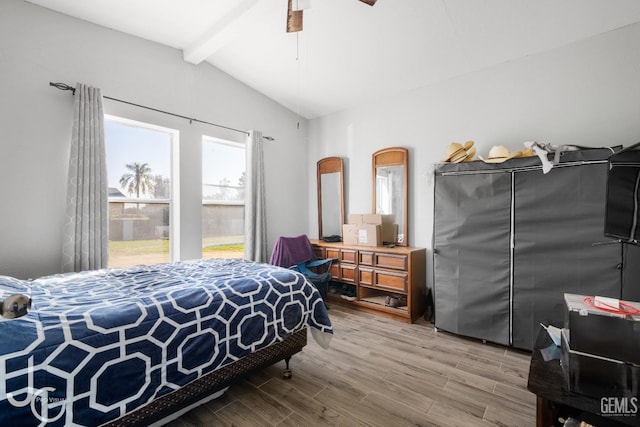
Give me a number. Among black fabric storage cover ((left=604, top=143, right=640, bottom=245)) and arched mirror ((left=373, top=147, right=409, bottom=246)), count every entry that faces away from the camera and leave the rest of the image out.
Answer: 0

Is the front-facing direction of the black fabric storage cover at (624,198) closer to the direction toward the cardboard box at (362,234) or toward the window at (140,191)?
the window

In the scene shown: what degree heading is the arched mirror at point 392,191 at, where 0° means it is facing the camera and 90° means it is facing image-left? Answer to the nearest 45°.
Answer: approximately 45°

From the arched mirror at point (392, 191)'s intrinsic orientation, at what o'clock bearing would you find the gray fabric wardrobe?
The gray fabric wardrobe is roughly at 9 o'clock from the arched mirror.

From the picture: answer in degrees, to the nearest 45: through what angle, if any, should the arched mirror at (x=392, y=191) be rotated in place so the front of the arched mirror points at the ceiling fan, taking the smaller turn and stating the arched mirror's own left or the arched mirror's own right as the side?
approximately 45° to the arched mirror's own left

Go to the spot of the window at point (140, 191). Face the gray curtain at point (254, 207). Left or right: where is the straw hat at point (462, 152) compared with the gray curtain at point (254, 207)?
right

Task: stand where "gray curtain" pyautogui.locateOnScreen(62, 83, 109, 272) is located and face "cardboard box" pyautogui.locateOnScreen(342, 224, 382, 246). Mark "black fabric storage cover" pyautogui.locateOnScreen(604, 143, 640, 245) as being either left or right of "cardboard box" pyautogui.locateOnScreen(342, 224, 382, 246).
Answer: right

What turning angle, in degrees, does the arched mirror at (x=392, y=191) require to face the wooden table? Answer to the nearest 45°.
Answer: approximately 45° to its left

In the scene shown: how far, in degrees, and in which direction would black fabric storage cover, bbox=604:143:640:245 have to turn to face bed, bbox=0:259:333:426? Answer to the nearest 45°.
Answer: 0° — it already faces it
